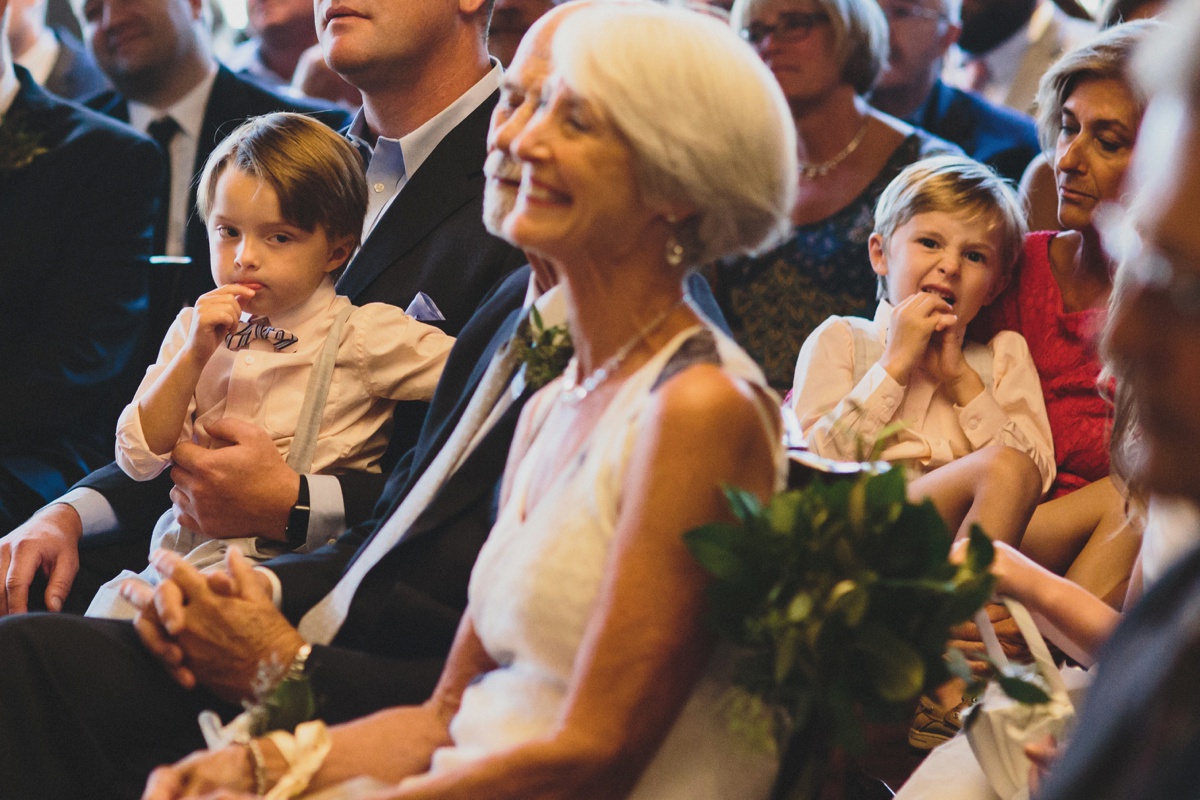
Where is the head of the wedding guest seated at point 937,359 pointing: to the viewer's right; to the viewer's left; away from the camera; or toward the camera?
toward the camera

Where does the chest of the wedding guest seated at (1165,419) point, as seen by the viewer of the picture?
to the viewer's left

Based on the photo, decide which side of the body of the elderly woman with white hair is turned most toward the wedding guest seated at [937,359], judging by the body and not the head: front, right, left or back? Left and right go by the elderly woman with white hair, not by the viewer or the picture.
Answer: back

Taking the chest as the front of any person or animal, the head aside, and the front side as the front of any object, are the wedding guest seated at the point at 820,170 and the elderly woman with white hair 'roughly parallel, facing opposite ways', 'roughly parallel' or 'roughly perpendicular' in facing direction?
roughly parallel

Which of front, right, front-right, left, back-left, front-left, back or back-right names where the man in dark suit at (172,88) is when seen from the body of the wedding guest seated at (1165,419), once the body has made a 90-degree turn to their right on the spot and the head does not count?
front-left

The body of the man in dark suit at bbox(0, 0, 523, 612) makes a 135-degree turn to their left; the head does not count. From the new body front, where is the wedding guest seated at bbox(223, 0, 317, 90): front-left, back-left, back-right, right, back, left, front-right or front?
left

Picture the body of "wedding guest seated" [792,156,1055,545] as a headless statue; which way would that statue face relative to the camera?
toward the camera

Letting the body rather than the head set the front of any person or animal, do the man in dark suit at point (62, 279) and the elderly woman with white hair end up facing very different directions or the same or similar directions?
same or similar directions

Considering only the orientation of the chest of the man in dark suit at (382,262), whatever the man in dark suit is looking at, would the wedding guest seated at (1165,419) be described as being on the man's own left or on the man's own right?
on the man's own left

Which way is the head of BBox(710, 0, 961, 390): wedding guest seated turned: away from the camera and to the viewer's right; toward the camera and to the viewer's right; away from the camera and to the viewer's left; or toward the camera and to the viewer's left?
toward the camera and to the viewer's left

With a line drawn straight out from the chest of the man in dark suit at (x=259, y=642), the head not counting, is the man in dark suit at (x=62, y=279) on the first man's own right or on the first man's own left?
on the first man's own right

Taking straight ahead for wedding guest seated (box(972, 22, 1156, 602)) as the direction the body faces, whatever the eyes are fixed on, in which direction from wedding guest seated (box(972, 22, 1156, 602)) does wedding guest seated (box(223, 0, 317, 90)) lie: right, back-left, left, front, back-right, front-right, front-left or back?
right
